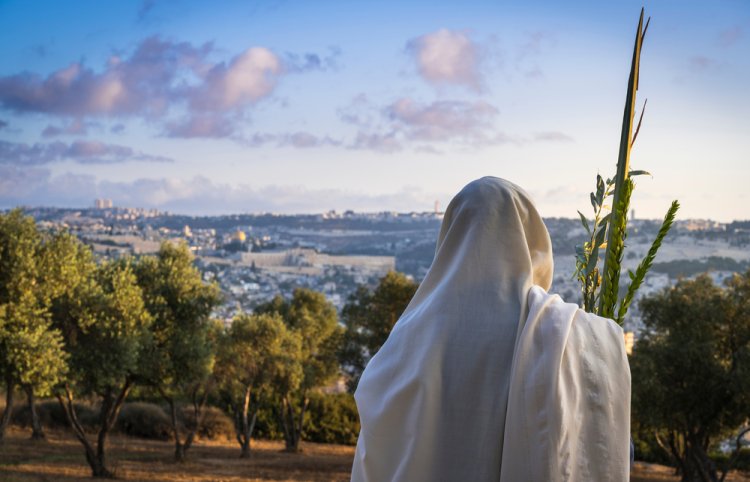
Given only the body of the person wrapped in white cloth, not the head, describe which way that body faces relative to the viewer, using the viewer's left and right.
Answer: facing away from the viewer

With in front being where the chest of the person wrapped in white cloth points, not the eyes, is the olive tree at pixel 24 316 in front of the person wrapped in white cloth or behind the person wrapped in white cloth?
in front

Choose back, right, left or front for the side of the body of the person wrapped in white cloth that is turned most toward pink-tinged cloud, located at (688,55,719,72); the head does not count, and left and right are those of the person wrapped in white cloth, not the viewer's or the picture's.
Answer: front

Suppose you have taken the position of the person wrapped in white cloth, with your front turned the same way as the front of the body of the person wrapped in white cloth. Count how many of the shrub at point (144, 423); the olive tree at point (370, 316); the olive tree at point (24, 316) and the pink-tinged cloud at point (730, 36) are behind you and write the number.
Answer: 0

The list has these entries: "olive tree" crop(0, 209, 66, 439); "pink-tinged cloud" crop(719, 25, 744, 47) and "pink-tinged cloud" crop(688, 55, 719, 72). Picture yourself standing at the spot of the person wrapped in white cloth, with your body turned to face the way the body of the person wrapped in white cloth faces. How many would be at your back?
0

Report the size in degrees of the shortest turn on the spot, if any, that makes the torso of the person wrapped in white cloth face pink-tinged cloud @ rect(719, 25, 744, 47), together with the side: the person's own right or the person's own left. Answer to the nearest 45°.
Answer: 0° — they already face it

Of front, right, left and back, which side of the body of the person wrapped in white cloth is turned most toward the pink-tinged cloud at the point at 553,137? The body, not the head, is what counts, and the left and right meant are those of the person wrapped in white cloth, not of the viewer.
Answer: front

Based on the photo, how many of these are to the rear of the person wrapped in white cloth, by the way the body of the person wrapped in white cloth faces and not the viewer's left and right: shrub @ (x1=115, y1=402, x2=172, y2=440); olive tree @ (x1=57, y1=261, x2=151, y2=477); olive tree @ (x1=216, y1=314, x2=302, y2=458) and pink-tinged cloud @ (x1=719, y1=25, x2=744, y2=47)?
0

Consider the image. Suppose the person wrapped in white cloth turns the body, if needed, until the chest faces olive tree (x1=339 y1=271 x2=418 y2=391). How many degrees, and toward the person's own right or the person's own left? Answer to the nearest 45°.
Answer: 0° — they already face it

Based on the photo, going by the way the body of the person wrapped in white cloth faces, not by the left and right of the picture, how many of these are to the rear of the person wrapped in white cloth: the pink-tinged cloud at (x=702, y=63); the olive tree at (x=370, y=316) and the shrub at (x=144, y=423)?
0

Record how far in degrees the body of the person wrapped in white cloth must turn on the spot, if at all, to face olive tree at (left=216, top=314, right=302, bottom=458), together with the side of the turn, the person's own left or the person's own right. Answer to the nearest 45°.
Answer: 0° — they already face it
